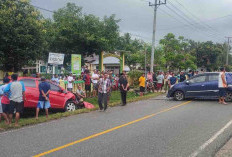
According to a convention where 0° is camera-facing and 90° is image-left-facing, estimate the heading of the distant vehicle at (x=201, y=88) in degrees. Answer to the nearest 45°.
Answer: approximately 90°

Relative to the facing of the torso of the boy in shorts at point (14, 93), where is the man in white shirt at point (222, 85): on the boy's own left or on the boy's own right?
on the boy's own right

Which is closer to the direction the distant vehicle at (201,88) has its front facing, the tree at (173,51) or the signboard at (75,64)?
the signboard

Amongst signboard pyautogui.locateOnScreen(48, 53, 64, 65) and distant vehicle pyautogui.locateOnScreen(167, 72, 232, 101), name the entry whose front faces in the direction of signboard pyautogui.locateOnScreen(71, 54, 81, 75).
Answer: the distant vehicle

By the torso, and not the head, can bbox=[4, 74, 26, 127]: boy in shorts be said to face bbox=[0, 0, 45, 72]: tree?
yes

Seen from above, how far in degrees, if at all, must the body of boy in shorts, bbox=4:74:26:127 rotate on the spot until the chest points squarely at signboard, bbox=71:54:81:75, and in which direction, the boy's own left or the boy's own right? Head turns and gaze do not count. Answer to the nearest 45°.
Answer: approximately 45° to the boy's own right

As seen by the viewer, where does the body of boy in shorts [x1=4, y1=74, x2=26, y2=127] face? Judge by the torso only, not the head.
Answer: away from the camera

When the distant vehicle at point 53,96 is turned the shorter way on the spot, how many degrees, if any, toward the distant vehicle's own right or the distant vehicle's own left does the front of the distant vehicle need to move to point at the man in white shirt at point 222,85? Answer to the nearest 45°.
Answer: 0° — it already faces them

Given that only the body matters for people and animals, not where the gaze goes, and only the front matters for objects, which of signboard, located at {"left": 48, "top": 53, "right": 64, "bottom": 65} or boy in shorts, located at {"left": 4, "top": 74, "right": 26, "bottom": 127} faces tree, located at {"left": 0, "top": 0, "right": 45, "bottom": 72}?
the boy in shorts

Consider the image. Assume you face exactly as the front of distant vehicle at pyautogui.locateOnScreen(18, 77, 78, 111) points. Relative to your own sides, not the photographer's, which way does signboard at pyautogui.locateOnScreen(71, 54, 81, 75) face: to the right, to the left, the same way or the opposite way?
to the right

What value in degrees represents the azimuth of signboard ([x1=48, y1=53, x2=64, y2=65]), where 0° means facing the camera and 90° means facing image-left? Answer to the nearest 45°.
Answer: approximately 0°

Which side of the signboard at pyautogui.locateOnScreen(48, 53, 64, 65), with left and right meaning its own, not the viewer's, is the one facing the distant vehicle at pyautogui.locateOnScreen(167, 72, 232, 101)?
left

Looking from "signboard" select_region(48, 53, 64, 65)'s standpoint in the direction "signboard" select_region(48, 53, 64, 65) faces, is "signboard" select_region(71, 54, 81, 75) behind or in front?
behind

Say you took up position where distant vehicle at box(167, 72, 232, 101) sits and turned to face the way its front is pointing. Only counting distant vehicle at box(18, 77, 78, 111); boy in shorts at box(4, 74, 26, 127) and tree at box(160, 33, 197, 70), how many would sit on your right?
1

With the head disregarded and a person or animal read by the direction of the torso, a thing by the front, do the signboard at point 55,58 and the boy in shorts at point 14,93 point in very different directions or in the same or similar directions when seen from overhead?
very different directions
